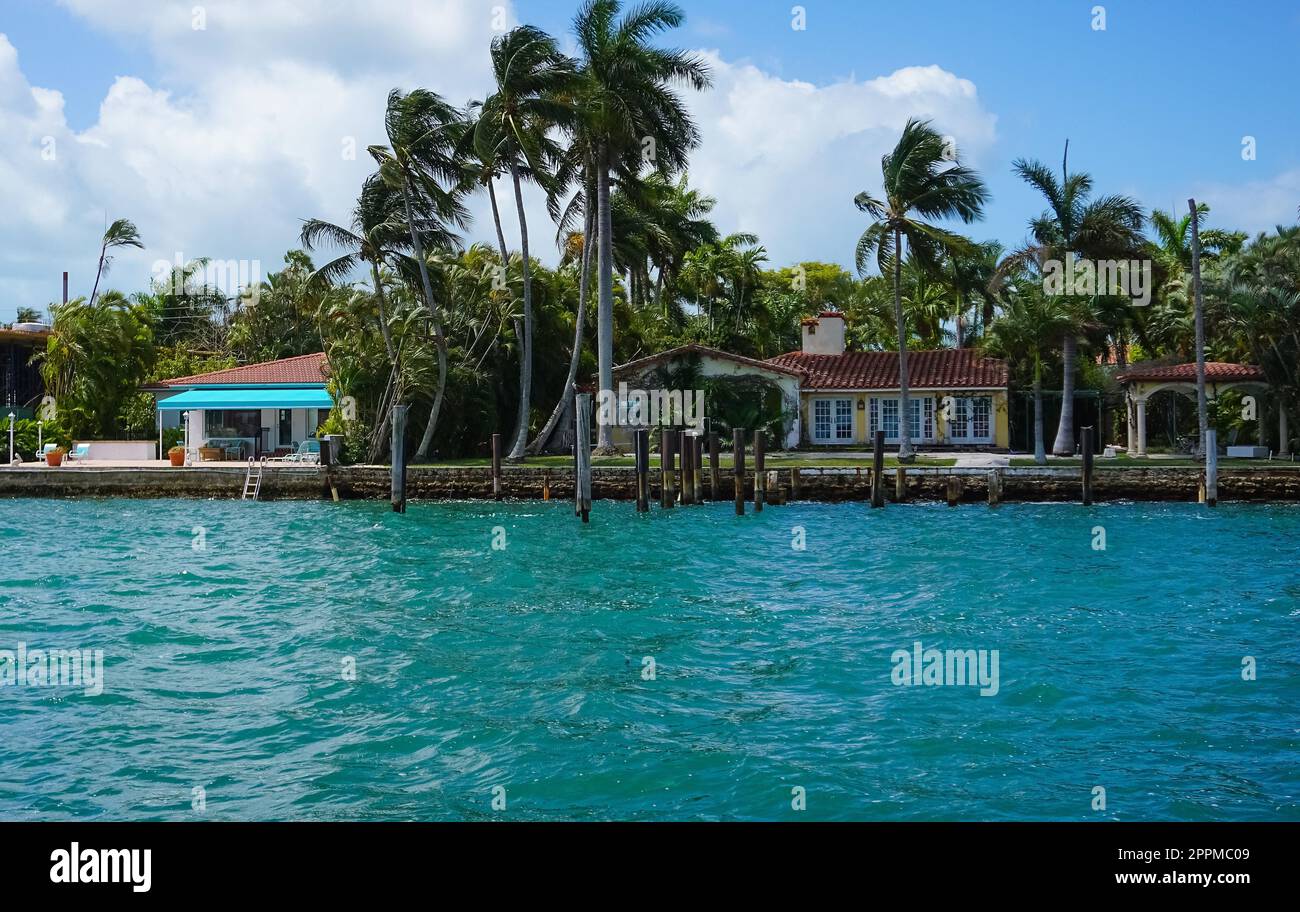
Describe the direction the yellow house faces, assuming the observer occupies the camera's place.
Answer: facing the viewer

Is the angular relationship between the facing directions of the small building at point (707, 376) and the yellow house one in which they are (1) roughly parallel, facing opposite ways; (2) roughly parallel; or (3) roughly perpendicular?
roughly parallel

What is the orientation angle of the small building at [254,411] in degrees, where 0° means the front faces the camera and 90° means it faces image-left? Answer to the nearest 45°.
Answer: approximately 0°

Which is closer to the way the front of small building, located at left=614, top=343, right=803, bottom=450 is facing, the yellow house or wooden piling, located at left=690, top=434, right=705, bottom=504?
the wooden piling

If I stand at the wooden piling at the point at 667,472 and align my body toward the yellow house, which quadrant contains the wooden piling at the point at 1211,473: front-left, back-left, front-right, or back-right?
front-right

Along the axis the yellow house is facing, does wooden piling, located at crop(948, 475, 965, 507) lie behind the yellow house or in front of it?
in front

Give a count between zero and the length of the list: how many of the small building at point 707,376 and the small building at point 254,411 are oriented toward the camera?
2

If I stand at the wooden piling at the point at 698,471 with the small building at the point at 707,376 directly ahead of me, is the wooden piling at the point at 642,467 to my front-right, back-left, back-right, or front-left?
back-left

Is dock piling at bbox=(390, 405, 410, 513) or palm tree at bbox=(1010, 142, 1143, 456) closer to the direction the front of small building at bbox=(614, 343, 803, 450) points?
the dock piling

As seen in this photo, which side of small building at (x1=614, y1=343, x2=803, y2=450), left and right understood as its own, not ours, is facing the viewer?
front

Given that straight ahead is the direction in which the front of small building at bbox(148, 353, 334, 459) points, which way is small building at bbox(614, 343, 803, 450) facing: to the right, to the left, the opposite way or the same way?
the same way
